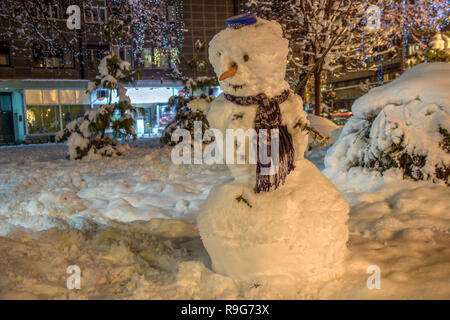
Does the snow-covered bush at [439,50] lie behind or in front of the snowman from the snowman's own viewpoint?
behind

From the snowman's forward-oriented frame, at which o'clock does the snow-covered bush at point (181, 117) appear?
The snow-covered bush is roughly at 4 o'clock from the snowman.

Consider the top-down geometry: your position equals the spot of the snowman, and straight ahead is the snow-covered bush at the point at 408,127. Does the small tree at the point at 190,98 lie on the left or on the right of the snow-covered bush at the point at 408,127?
left

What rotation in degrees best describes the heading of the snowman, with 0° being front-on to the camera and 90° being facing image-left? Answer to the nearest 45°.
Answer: approximately 45°

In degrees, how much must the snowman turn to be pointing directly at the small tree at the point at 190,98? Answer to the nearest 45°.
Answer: approximately 135° to its right
